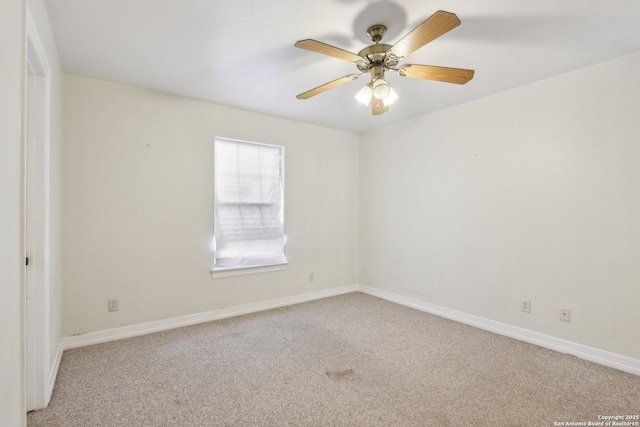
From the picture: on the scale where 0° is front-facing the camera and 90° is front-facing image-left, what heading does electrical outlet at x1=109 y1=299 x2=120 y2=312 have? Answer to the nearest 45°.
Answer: approximately 0°

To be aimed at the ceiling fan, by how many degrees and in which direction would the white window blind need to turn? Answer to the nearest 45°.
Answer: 0° — it already faces it

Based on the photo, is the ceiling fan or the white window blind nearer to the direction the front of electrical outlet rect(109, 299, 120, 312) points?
the ceiling fan

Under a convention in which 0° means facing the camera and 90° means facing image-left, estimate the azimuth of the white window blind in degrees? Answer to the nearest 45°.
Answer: approximately 315°

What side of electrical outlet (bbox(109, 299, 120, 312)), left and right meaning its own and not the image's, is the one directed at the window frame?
left

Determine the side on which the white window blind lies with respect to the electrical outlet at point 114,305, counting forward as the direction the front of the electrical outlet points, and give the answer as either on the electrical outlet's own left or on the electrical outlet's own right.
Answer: on the electrical outlet's own left

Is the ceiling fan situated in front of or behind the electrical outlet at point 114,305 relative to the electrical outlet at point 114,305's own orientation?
in front

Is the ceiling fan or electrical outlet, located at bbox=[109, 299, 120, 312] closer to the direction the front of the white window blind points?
the ceiling fan

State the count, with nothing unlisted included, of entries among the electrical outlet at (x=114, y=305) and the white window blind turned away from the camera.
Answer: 0
